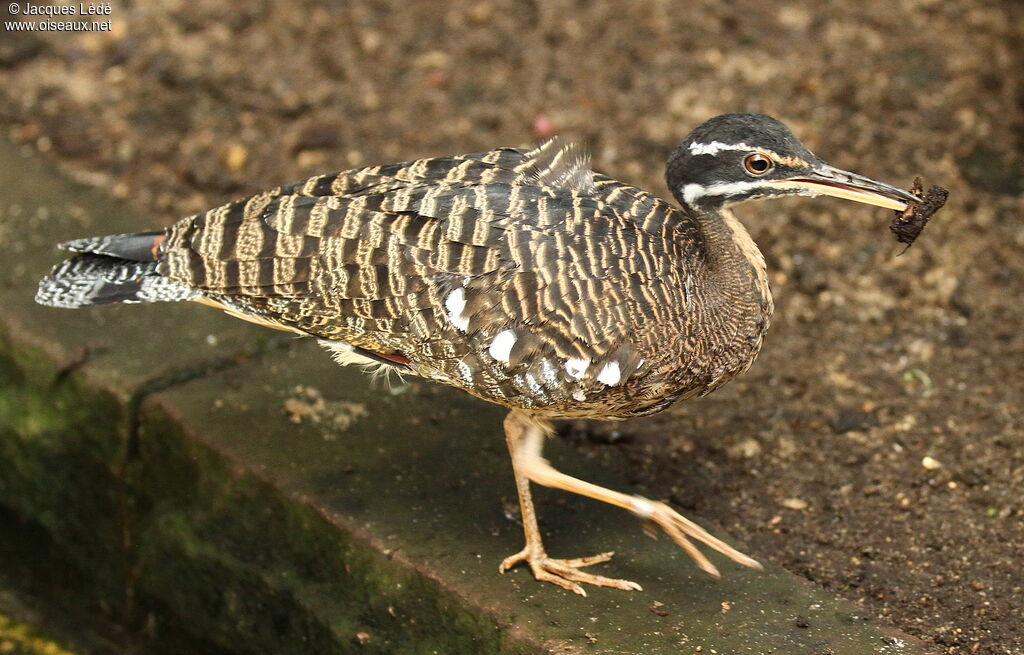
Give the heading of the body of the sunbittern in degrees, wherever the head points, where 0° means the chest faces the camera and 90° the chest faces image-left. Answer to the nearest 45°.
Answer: approximately 270°
